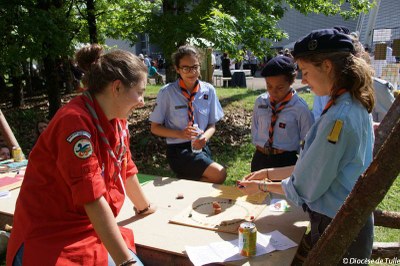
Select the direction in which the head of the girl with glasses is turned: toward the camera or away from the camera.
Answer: toward the camera

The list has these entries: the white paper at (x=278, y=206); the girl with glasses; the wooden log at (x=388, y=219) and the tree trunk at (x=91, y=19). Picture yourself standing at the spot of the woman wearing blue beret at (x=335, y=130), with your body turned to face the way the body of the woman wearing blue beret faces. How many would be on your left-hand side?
0

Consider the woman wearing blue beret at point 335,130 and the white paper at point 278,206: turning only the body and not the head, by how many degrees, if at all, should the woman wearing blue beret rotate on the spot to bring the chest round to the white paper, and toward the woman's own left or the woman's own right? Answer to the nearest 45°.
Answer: approximately 45° to the woman's own right

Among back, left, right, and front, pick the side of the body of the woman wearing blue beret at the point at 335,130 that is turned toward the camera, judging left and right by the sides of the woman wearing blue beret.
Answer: left

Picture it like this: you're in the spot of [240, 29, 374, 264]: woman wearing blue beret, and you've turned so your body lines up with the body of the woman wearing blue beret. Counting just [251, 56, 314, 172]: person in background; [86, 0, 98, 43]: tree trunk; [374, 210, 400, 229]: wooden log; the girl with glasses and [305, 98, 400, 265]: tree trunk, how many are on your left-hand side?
1

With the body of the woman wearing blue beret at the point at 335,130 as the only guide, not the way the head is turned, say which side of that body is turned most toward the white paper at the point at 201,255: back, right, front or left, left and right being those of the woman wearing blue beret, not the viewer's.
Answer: front

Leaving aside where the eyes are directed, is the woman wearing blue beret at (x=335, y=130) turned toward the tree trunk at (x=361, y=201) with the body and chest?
no

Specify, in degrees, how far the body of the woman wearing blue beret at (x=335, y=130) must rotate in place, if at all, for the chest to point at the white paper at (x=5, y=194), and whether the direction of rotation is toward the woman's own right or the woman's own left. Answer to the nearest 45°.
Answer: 0° — they already face it

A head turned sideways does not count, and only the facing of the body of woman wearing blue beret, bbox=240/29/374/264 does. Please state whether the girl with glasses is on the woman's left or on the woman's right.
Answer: on the woman's right

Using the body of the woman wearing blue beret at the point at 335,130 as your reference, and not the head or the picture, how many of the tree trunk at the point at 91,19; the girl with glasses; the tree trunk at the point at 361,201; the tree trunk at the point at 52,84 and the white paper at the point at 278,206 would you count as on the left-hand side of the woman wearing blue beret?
1

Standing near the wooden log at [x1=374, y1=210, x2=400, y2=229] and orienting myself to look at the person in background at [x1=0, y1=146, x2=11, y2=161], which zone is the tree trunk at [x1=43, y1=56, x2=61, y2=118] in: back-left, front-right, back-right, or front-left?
front-right

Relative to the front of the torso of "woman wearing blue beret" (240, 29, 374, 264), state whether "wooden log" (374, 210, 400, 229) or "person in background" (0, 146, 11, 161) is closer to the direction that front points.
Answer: the person in background

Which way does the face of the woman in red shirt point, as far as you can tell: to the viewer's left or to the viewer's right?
to the viewer's right

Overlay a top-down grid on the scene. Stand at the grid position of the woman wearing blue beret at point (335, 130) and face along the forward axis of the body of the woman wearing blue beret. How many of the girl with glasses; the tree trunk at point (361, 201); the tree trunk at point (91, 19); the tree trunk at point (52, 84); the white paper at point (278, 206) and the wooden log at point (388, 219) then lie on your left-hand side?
1
